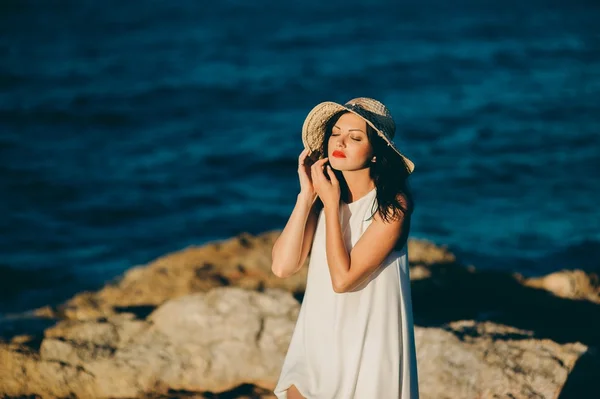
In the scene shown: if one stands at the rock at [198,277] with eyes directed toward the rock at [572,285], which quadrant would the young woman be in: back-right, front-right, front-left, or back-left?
front-right

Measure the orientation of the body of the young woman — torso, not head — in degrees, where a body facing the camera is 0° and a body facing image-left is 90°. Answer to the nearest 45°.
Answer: approximately 45°

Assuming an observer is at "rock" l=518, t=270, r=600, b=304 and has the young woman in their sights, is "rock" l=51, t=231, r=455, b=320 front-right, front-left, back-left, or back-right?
front-right

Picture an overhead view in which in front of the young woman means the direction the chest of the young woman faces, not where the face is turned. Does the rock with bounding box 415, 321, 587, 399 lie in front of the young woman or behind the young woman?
behind

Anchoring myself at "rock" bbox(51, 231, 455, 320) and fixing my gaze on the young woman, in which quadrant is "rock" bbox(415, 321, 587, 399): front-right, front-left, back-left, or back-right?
front-left

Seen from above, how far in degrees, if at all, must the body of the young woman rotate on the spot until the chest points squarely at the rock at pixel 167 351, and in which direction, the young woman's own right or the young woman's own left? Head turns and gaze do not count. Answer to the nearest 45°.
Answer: approximately 90° to the young woman's own right

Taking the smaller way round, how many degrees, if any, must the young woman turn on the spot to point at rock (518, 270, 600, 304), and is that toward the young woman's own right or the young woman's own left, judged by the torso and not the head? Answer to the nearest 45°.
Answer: approximately 180°

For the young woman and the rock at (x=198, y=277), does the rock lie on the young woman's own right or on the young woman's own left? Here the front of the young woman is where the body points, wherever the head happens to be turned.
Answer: on the young woman's own right
